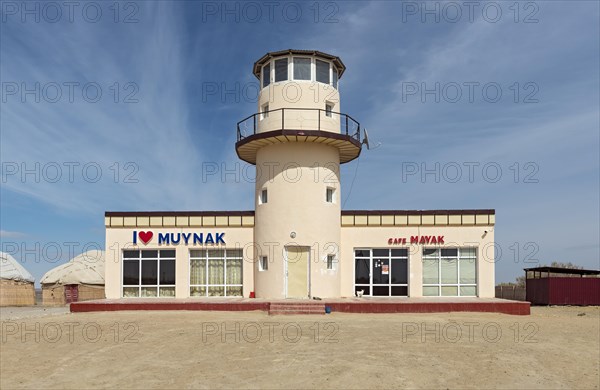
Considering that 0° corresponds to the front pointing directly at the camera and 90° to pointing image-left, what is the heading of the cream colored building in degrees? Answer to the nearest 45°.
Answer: approximately 0°

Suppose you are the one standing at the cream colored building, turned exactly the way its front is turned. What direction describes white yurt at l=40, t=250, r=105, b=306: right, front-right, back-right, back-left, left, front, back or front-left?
back-right
